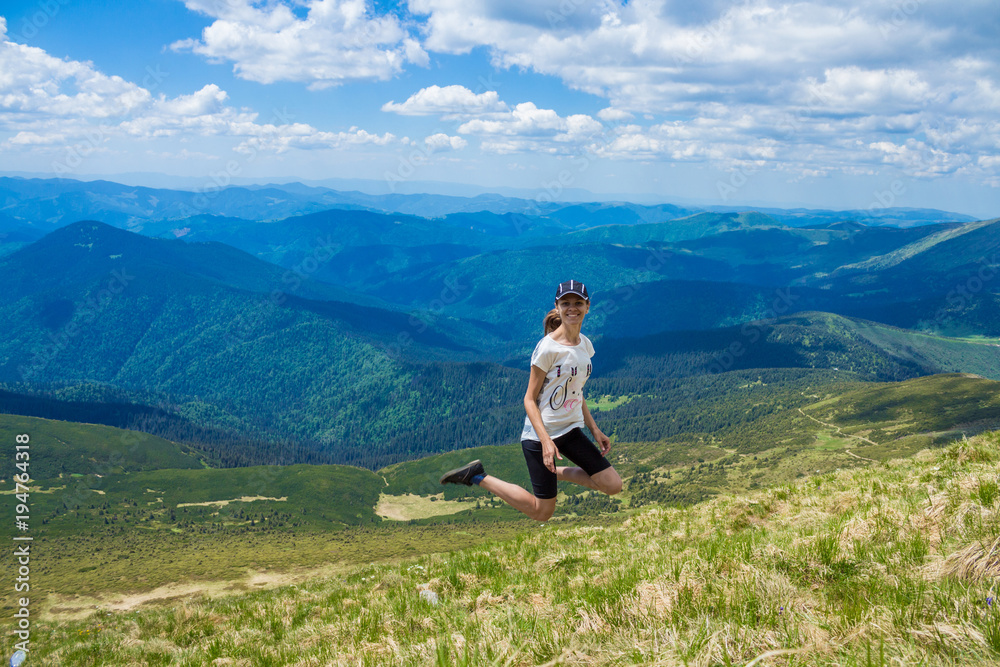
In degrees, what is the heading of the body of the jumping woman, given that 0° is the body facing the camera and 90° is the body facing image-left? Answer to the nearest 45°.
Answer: approximately 315°
